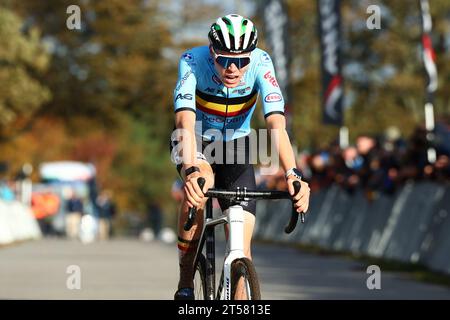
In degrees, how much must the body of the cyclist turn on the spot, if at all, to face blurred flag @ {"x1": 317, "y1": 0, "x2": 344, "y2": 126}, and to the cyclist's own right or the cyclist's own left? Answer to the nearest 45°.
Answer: approximately 180°

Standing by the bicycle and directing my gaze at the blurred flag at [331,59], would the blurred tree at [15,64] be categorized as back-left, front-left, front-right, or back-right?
front-left

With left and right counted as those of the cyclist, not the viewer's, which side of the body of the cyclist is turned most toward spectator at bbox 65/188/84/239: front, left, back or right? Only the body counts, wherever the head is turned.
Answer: back

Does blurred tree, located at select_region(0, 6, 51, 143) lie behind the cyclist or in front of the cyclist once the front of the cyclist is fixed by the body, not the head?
behind

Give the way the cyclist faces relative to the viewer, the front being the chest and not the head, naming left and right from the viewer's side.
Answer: facing the viewer

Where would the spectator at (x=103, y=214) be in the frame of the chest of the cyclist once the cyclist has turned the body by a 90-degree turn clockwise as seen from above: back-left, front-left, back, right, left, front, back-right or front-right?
right

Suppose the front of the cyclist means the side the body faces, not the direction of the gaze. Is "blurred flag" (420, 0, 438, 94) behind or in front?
behind
